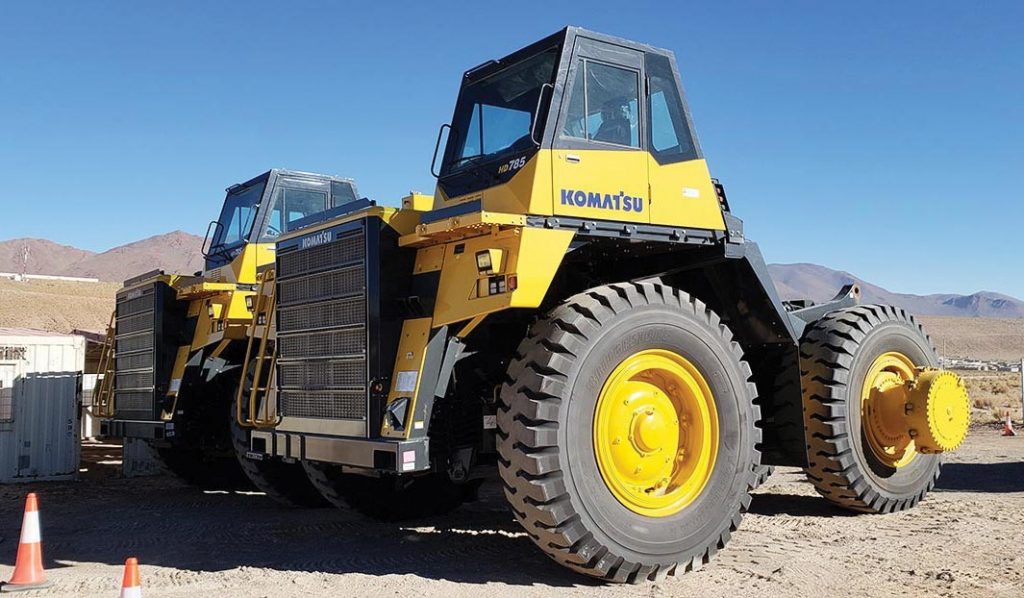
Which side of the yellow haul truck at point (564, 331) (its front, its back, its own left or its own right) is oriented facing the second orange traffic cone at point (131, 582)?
front

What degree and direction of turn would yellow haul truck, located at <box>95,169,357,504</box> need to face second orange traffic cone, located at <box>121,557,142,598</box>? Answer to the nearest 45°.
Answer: approximately 45° to its left

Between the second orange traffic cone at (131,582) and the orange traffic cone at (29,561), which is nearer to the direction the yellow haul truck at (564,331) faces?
the second orange traffic cone

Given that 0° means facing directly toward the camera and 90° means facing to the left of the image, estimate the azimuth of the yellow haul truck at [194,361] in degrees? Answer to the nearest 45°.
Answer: approximately 45°

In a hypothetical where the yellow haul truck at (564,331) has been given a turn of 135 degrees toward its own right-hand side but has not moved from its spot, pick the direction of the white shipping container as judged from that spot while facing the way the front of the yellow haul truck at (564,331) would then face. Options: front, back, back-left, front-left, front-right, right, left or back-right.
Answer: front-left

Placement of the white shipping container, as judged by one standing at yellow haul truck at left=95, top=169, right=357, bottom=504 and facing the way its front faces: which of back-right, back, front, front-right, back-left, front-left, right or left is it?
right

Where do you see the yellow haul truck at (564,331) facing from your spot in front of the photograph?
facing the viewer and to the left of the viewer

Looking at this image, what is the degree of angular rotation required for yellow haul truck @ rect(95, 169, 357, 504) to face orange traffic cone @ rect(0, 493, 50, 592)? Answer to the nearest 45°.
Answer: approximately 45° to its left
